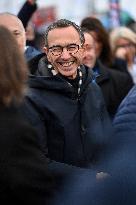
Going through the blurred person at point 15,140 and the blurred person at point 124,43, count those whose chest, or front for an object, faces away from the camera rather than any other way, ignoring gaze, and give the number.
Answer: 1

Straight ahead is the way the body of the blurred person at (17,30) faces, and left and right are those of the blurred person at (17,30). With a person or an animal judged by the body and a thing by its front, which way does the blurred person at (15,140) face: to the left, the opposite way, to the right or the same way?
the opposite way

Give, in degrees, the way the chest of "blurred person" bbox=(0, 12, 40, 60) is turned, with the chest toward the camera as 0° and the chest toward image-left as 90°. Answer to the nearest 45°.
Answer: approximately 0°

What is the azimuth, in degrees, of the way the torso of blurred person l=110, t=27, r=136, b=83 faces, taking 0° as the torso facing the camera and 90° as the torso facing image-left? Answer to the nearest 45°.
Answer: approximately 45°

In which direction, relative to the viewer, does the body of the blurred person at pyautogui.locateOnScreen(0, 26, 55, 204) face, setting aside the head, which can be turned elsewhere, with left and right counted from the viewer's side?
facing away from the viewer

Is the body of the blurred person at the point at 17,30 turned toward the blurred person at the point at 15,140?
yes
